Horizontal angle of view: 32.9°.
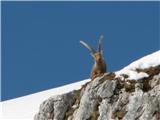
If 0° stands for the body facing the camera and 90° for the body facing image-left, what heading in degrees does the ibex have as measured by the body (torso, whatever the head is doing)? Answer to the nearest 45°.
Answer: approximately 0°
